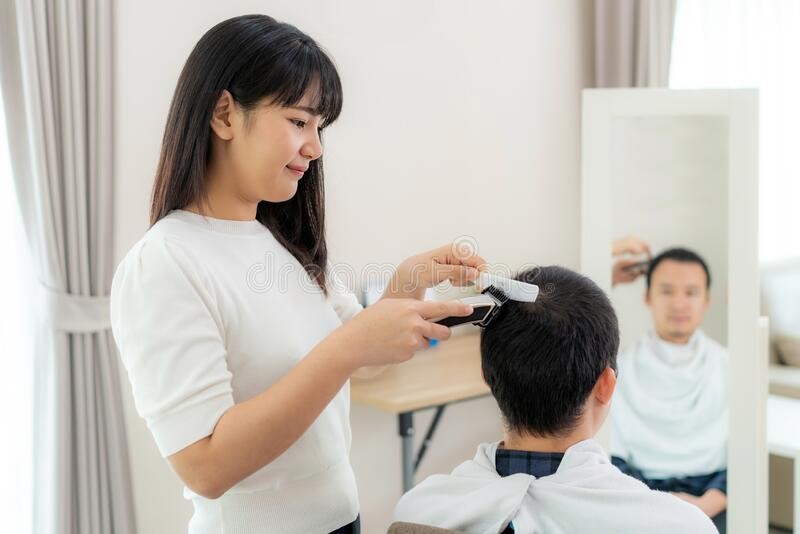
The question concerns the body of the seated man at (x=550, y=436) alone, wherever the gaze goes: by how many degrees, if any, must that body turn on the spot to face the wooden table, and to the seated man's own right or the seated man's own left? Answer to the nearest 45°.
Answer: approximately 45° to the seated man's own left

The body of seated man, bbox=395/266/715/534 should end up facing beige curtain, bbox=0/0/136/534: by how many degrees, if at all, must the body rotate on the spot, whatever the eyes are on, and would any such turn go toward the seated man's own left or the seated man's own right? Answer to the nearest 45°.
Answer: approximately 90° to the seated man's own left

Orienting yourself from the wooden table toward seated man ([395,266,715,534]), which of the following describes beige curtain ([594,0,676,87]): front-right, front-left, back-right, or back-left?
back-left

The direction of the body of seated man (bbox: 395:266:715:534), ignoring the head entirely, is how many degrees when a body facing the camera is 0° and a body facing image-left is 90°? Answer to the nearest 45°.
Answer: approximately 225°

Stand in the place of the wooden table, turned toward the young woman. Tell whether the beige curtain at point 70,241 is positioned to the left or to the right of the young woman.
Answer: right

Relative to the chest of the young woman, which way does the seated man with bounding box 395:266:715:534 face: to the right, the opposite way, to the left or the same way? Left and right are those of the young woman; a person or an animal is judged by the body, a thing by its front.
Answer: to the left

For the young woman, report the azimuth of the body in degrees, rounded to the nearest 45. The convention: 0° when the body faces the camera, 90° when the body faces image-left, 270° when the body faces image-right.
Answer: approximately 315°

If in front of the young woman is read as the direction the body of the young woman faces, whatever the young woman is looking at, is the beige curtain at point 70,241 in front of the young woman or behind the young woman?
behind

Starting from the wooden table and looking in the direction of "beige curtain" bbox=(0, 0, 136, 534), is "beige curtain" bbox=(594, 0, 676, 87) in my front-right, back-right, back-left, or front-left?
back-right
